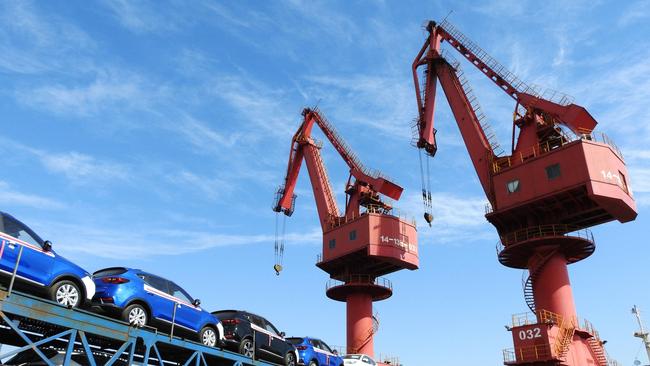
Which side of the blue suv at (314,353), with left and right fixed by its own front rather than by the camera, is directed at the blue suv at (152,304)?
back

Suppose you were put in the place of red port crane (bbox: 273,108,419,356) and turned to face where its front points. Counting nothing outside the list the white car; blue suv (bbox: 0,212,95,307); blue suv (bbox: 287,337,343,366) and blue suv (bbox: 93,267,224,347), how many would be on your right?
0

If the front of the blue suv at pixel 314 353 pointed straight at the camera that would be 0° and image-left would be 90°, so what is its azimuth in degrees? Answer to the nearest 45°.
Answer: approximately 225°

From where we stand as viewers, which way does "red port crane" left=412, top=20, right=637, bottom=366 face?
facing away from the viewer and to the left of the viewer

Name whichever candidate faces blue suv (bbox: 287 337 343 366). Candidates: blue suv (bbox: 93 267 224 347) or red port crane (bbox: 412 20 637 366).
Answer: blue suv (bbox: 93 267 224 347)

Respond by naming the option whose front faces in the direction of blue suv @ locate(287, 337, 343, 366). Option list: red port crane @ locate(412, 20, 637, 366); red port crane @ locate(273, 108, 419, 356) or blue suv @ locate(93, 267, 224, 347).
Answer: blue suv @ locate(93, 267, 224, 347)

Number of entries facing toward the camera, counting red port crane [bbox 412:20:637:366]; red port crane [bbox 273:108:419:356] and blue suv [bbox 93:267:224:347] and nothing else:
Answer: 0

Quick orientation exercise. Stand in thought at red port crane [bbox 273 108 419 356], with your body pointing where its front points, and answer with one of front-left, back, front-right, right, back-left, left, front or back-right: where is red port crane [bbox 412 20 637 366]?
back

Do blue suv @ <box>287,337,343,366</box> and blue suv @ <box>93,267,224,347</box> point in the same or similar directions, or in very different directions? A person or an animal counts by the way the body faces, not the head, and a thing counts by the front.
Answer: same or similar directions

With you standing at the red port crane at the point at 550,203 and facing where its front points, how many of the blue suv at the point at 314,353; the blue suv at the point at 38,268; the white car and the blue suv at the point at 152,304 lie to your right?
0

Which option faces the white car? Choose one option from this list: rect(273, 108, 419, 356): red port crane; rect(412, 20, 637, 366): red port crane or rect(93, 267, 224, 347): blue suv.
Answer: the blue suv

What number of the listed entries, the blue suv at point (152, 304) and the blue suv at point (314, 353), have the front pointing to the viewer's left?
0

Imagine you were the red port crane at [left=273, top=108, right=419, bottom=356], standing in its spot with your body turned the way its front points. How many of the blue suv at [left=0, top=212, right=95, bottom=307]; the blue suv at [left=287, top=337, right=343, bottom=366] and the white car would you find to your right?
0

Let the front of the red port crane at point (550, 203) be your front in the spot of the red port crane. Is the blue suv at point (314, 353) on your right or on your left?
on your left

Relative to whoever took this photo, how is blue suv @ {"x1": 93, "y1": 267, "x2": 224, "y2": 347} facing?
facing away from the viewer and to the right of the viewer

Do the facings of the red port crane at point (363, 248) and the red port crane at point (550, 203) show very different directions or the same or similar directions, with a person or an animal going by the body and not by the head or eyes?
same or similar directions

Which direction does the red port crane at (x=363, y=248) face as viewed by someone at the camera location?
facing away from the viewer and to the left of the viewer
